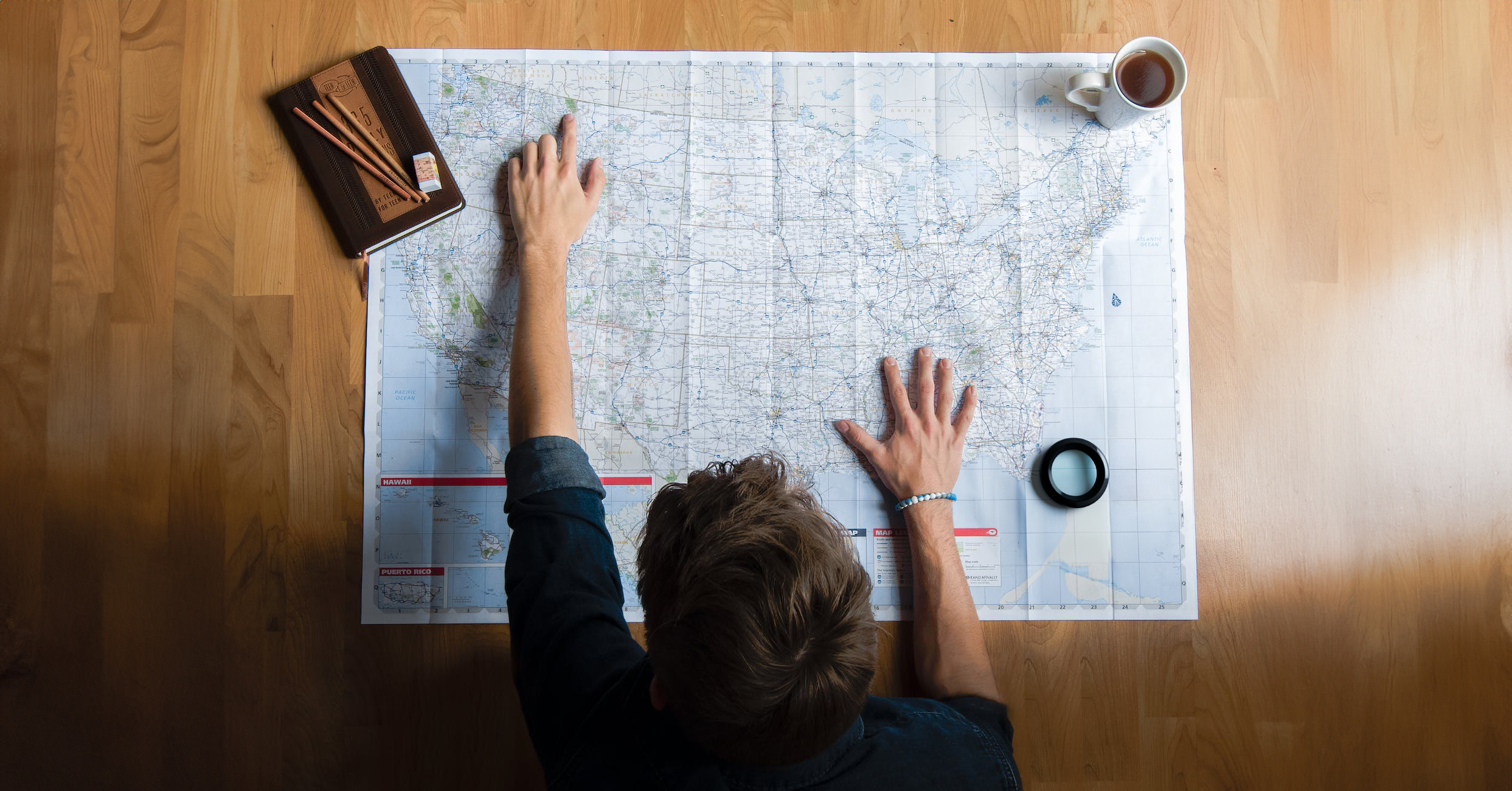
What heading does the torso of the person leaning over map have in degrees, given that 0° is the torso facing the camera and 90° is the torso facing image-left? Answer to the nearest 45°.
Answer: approximately 180°
